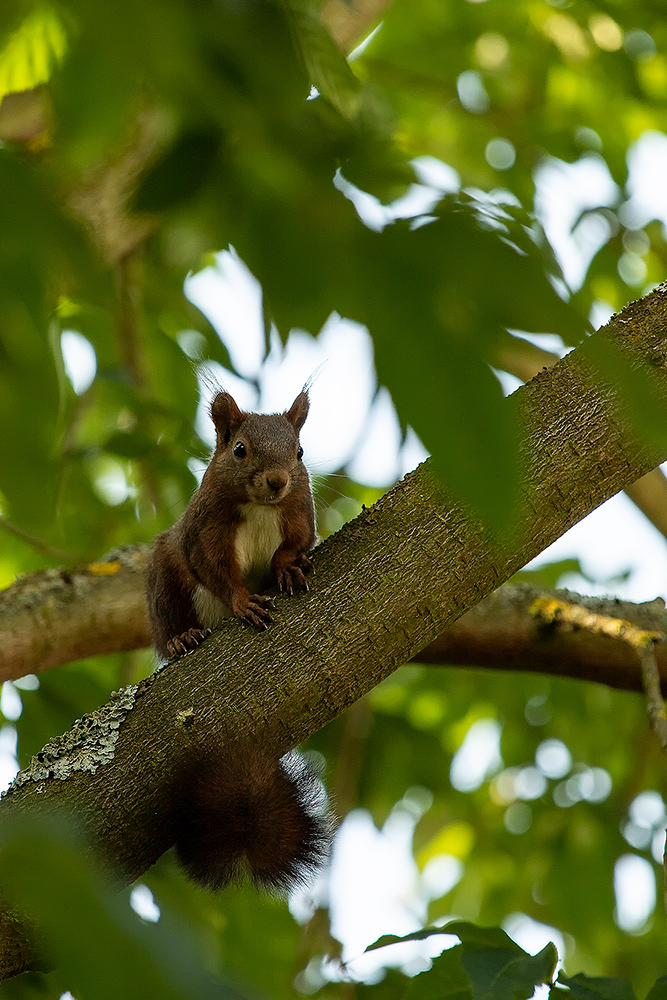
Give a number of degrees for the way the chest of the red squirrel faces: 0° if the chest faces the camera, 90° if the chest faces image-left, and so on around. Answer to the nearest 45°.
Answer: approximately 315°
